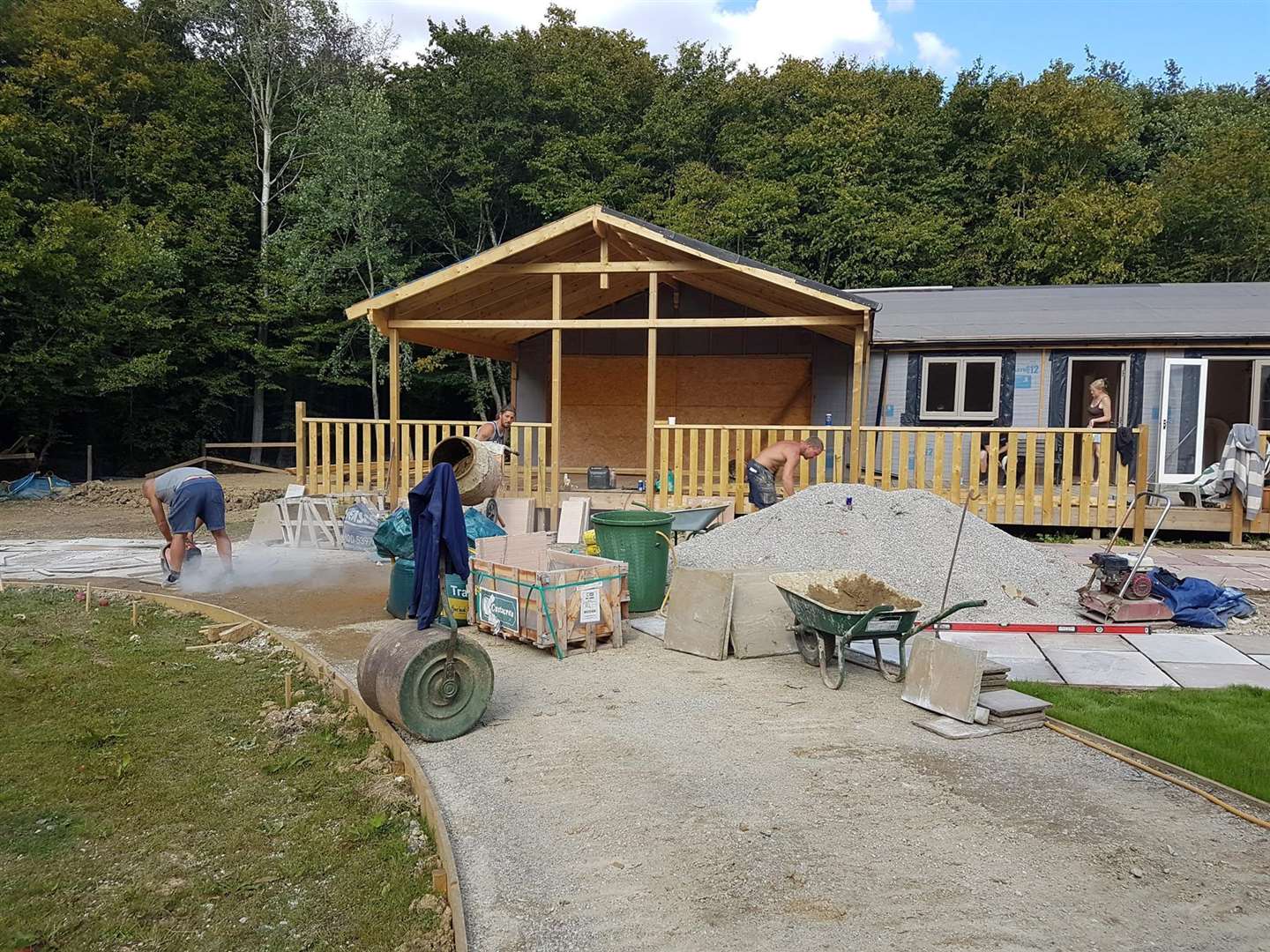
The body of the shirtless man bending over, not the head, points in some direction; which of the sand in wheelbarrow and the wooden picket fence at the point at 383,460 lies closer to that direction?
the sand in wheelbarrow

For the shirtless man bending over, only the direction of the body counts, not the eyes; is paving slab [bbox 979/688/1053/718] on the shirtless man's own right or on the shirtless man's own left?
on the shirtless man's own right

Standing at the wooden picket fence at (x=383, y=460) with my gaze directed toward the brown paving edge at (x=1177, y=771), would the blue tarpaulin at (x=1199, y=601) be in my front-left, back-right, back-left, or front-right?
front-left

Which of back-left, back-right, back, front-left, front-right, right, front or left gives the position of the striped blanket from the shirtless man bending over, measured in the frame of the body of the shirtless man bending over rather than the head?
front

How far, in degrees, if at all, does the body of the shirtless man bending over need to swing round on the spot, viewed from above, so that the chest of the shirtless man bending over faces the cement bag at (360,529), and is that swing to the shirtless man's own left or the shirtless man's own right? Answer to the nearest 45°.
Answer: approximately 180°

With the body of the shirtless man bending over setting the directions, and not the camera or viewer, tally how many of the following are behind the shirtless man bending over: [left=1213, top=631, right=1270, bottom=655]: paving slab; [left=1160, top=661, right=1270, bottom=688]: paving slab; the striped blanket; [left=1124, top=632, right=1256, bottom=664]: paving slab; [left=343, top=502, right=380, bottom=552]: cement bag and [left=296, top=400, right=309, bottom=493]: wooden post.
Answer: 2

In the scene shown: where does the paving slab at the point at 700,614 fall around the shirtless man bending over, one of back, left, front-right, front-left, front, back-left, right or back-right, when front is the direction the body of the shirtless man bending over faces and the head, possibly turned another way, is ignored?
right

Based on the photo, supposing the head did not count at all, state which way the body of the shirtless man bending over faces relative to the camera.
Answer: to the viewer's right

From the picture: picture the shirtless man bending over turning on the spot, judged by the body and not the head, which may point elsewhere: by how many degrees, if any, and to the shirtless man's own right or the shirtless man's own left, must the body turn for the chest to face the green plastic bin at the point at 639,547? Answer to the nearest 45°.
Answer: approximately 90° to the shirtless man's own right

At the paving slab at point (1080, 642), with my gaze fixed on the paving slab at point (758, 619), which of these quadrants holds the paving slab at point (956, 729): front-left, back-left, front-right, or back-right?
front-left

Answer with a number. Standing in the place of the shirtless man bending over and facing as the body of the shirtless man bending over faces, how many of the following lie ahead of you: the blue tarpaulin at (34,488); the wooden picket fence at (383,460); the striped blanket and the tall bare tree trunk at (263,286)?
1

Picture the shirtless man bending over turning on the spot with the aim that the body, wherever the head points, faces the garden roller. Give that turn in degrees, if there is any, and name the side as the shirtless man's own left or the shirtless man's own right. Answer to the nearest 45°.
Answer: approximately 90° to the shirtless man's own right

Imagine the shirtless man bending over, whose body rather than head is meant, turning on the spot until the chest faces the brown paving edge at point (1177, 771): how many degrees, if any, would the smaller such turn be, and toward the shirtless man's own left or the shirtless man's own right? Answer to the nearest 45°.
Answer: approximately 90° to the shirtless man's own right

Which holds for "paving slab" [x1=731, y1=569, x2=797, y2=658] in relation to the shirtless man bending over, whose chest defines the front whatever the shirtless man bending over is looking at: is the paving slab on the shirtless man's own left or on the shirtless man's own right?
on the shirtless man's own right

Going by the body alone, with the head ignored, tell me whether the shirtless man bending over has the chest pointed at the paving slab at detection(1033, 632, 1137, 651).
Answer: no

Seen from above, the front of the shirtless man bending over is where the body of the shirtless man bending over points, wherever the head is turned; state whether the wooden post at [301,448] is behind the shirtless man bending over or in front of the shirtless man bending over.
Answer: behind

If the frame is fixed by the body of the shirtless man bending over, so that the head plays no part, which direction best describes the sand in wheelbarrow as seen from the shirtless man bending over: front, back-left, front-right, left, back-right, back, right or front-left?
right

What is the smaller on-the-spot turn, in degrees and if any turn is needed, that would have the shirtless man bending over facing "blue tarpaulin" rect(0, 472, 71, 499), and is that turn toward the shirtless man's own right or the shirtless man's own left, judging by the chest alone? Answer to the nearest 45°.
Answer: approximately 180°

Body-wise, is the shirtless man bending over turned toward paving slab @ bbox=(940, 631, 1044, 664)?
no

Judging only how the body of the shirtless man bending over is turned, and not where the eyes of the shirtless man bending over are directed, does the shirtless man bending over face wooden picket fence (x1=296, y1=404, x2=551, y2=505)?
no

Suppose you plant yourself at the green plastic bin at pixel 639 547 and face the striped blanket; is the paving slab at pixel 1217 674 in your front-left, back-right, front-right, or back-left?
front-right
